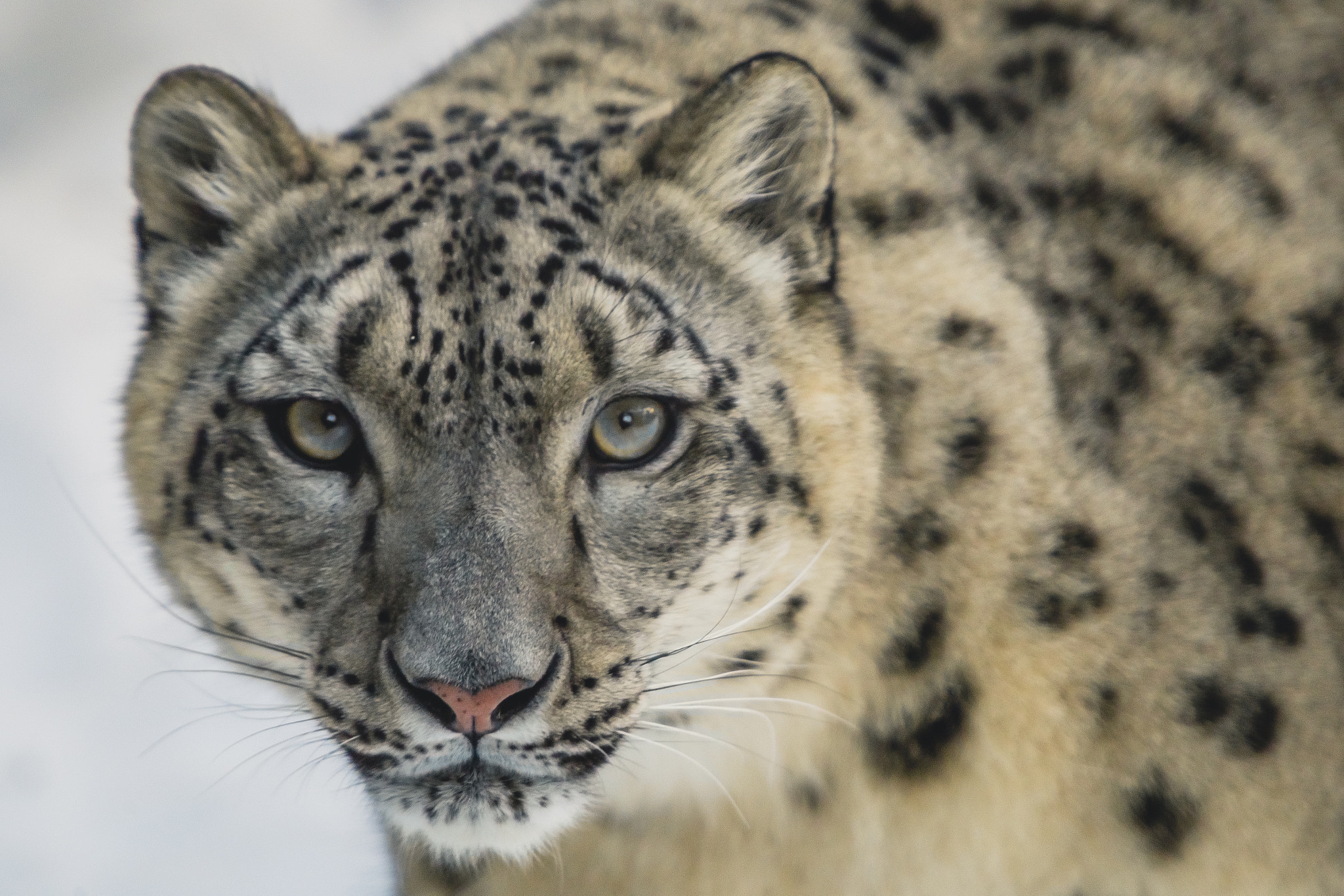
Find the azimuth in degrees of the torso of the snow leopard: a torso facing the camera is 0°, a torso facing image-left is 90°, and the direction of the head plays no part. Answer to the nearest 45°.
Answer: approximately 45°
